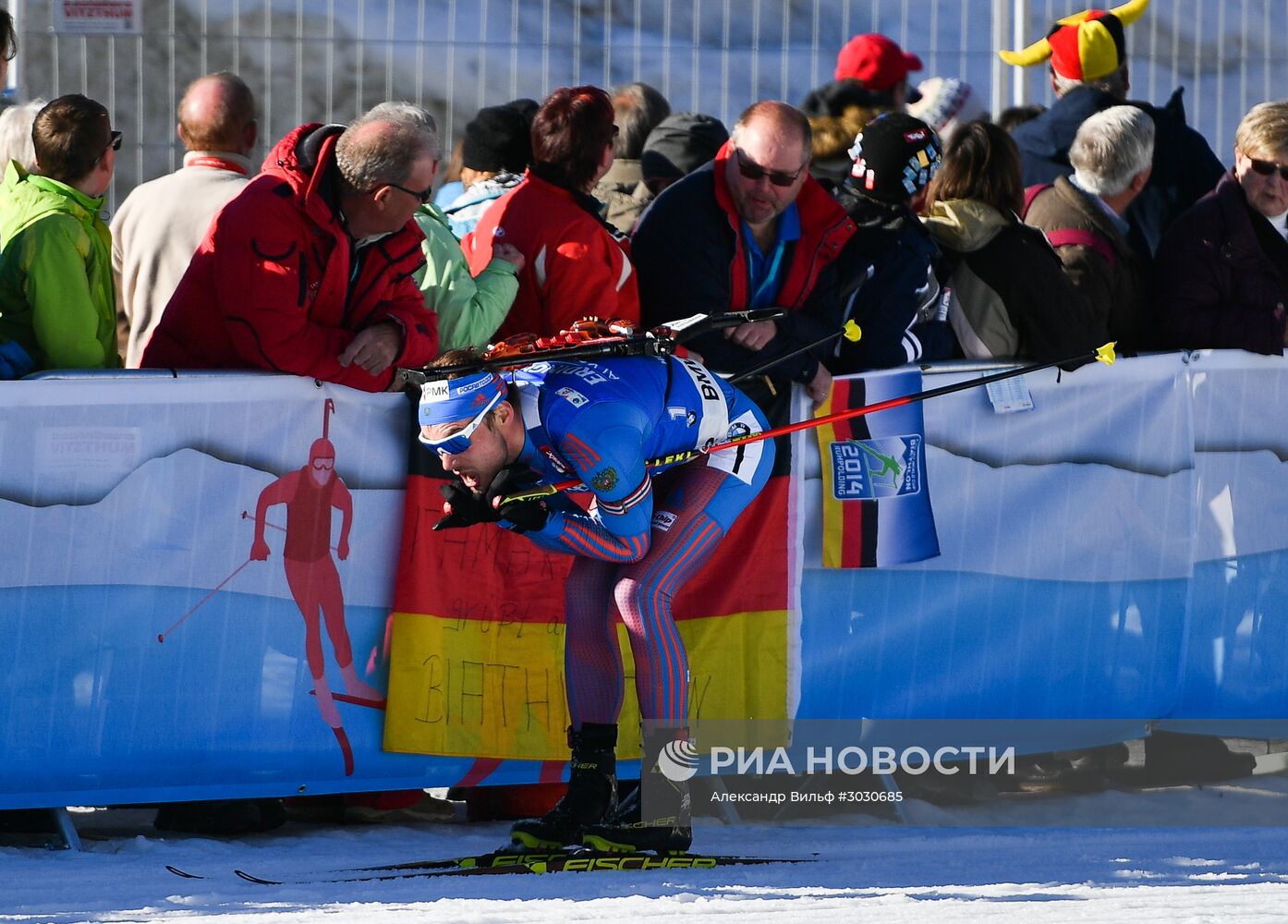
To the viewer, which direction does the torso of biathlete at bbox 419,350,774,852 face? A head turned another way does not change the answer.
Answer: to the viewer's left

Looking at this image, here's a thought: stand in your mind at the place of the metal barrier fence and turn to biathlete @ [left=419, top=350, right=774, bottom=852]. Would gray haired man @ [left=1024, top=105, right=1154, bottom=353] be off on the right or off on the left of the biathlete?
left

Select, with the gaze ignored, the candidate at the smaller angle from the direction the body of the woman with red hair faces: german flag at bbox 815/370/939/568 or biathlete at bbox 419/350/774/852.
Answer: the german flag

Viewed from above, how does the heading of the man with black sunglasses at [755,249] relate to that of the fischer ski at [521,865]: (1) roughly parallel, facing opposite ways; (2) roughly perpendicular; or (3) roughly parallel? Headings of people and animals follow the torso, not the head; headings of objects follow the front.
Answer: roughly perpendicular

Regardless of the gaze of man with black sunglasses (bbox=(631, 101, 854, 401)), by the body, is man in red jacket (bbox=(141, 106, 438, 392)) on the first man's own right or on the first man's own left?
on the first man's own right

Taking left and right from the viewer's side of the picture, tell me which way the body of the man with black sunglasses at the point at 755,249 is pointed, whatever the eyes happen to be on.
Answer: facing the viewer

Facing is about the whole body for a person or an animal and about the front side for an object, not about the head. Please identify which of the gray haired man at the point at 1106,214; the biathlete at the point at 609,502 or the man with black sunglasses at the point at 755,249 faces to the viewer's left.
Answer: the biathlete

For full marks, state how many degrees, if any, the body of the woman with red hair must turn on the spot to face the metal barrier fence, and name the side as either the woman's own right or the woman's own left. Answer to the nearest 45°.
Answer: approximately 45° to the woman's own left

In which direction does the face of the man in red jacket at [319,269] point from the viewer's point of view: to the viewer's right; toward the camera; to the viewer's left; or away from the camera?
to the viewer's right

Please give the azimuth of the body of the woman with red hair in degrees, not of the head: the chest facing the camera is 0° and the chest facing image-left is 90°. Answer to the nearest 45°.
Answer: approximately 225°

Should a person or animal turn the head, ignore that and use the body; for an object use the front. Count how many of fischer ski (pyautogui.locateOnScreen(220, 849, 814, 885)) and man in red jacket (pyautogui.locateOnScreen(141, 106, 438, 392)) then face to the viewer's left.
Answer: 1
